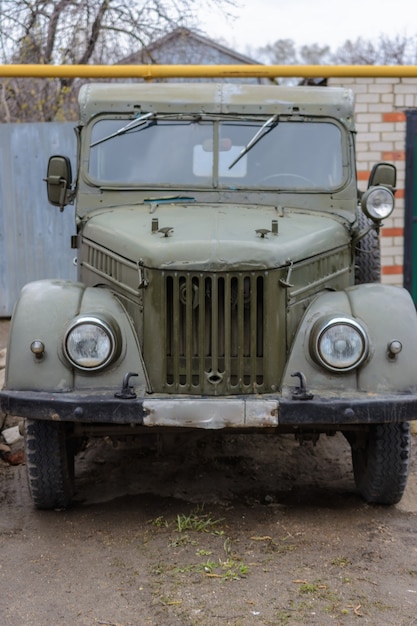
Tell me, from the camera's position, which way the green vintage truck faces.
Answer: facing the viewer

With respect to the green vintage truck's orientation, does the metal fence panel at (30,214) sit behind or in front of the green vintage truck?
behind
